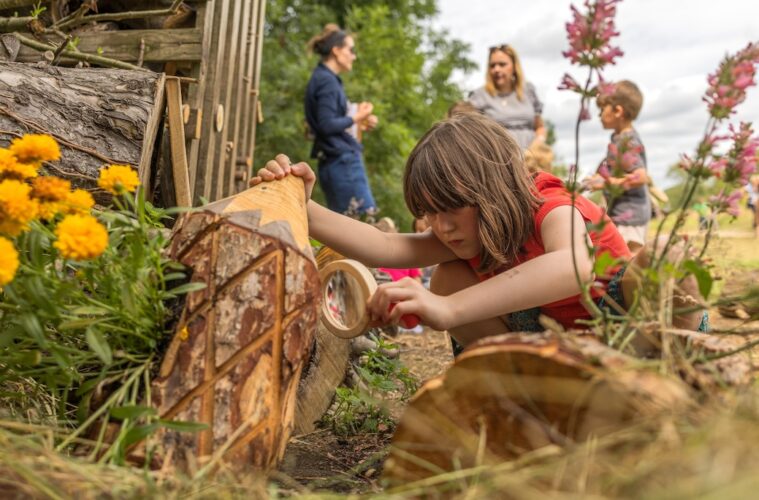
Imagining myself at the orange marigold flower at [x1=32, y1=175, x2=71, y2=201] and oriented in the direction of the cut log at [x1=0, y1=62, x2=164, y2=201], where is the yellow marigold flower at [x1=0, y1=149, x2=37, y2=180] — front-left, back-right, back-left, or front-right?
front-left

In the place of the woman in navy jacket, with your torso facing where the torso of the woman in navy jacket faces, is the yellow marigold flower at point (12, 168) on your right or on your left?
on your right

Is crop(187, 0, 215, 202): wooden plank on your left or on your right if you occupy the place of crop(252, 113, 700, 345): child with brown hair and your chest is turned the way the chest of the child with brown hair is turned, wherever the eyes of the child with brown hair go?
on your right

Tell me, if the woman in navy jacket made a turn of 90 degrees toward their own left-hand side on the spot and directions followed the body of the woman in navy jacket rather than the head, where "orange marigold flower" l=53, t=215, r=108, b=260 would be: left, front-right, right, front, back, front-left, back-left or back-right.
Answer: back

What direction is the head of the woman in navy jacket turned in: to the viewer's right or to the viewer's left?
to the viewer's right

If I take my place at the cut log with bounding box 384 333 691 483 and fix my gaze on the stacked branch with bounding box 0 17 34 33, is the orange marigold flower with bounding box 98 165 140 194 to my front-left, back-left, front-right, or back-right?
front-left

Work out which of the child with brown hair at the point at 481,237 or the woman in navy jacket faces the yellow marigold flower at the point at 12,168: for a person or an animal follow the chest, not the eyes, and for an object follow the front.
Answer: the child with brown hair

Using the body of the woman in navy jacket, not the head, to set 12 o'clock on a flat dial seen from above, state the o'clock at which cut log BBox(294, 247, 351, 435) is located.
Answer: The cut log is roughly at 3 o'clock from the woman in navy jacket.

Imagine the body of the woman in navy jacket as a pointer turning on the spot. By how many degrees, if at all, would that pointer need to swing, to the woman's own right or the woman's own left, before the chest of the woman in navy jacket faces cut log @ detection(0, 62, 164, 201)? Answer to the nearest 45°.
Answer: approximately 90° to the woman's own right

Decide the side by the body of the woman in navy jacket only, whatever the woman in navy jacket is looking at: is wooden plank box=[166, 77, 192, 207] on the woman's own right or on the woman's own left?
on the woman's own right

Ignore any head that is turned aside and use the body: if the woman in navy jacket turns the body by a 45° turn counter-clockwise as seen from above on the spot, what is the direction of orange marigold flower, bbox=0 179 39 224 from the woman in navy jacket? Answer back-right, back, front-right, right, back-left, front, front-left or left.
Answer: back-right

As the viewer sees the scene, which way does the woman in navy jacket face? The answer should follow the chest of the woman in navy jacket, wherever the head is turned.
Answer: to the viewer's right

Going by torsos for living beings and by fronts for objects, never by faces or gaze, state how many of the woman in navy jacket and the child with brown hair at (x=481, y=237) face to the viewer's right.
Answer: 1

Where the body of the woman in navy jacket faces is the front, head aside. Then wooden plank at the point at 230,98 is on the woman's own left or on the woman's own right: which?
on the woman's own right

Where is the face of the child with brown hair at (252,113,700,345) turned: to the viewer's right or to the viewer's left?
to the viewer's left

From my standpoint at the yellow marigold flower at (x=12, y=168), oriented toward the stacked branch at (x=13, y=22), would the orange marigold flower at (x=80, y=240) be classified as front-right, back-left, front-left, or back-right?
back-right

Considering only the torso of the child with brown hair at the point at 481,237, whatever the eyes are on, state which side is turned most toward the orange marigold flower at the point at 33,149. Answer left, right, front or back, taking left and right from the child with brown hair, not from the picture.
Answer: front
